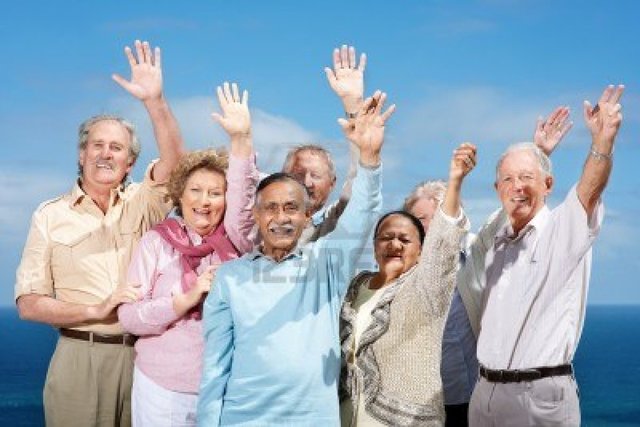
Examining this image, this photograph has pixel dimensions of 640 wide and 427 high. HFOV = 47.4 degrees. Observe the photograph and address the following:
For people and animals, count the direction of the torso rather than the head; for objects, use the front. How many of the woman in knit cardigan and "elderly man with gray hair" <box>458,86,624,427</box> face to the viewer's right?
0

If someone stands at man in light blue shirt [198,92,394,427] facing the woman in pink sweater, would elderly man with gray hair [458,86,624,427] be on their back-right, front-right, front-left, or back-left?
back-right

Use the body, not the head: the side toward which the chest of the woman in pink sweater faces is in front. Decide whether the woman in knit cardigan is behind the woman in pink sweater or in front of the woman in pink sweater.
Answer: in front

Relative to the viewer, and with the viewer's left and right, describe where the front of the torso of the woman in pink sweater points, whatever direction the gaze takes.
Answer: facing the viewer and to the right of the viewer

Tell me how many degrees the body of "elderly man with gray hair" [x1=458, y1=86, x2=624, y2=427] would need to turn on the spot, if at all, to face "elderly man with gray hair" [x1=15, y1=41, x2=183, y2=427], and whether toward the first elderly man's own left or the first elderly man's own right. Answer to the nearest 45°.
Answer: approximately 45° to the first elderly man's own right

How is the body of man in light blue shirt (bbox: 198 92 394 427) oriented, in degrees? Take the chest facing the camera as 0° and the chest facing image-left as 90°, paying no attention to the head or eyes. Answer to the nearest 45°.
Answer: approximately 0°

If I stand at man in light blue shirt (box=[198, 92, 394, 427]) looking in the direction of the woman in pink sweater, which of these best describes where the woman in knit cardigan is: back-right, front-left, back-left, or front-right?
back-right

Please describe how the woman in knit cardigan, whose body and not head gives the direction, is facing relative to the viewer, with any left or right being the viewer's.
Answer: facing the viewer and to the left of the viewer
